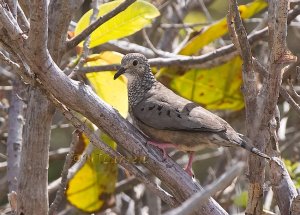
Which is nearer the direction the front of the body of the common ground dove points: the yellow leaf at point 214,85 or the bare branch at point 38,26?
the bare branch

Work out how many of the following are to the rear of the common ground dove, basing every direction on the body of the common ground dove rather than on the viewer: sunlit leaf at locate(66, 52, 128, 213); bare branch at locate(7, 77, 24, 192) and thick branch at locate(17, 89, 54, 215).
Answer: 0

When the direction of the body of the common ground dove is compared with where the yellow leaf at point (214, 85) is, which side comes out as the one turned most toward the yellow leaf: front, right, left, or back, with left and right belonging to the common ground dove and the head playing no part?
right

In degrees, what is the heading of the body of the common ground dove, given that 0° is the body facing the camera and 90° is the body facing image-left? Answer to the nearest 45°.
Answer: approximately 90°

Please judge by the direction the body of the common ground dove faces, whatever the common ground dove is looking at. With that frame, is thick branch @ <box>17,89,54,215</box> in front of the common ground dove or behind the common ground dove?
in front

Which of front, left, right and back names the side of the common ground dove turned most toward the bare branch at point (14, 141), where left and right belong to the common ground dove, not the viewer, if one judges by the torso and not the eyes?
front
